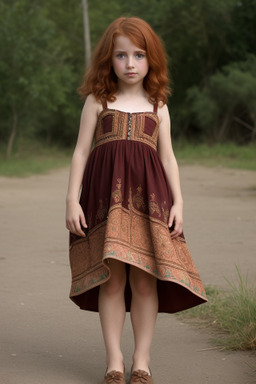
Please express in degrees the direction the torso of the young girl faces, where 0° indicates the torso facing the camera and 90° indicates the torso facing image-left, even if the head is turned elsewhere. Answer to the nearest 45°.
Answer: approximately 0°
